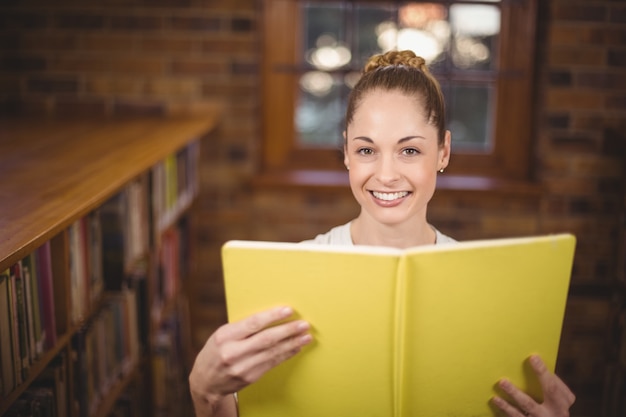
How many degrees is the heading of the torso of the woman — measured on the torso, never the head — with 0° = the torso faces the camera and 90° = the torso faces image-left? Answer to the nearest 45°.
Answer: approximately 0°

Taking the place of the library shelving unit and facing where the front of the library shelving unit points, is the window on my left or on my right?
on my left

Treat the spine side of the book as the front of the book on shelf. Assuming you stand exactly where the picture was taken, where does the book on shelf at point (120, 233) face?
facing the viewer and to the right of the viewer

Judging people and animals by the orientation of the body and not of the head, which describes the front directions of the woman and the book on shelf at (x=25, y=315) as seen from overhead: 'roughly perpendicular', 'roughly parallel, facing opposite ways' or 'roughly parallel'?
roughly perpendicular

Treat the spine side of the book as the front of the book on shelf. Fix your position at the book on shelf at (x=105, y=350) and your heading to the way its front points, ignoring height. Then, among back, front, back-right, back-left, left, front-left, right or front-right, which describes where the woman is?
front

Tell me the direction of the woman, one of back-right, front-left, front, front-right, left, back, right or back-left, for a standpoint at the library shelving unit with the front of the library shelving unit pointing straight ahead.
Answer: front

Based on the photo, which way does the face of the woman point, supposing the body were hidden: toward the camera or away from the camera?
toward the camera

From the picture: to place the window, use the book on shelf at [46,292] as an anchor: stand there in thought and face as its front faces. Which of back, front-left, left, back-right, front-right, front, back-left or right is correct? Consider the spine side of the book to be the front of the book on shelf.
left

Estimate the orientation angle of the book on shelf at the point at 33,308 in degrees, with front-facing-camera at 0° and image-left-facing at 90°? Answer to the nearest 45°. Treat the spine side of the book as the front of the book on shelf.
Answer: approximately 315°

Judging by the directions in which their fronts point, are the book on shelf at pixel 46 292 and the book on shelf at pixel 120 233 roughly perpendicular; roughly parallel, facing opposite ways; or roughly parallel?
roughly parallel

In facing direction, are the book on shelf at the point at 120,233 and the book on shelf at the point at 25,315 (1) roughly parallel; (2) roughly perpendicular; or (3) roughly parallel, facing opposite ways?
roughly parallel

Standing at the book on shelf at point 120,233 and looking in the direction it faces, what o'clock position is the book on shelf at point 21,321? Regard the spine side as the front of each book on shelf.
the book on shelf at point 21,321 is roughly at 2 o'clock from the book on shelf at point 120,233.

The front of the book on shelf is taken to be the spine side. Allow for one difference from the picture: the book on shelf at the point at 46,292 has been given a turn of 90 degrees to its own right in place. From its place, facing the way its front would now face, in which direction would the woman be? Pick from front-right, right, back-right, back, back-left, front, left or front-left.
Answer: left

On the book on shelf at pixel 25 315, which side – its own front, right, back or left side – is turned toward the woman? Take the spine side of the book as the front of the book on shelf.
front
